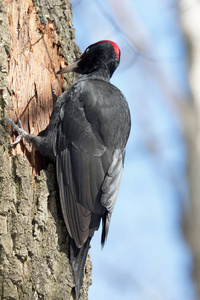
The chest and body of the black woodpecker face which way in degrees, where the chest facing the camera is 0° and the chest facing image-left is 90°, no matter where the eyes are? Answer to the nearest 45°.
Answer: approximately 135°

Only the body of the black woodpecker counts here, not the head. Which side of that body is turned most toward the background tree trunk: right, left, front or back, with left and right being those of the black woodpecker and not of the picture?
right
